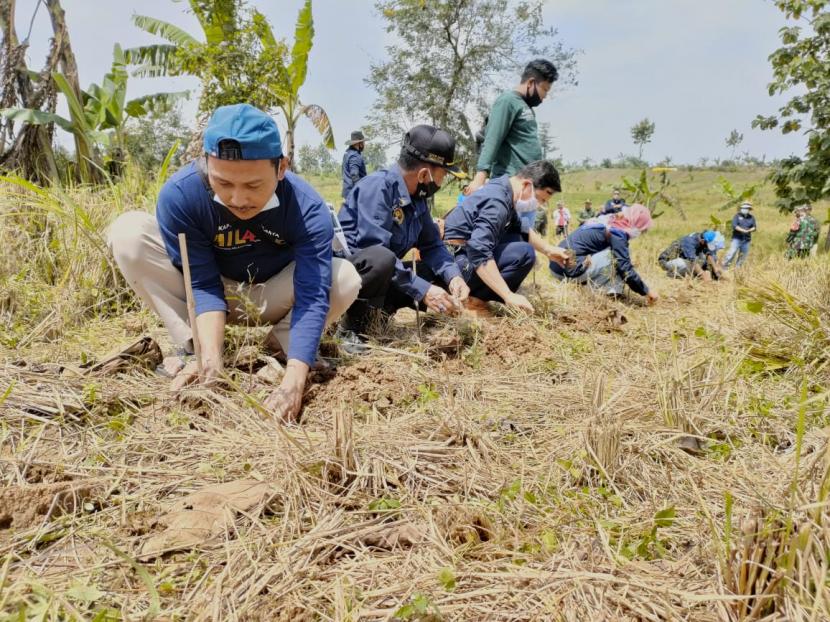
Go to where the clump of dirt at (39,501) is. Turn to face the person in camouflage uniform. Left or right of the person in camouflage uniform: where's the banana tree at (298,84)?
left

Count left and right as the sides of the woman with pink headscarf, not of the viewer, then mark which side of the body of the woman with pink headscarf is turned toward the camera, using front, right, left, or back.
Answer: right

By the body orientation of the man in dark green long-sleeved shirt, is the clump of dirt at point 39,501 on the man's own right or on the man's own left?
on the man's own right

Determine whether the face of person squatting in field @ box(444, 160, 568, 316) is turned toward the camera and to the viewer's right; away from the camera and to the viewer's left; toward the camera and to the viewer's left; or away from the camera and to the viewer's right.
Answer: toward the camera and to the viewer's right

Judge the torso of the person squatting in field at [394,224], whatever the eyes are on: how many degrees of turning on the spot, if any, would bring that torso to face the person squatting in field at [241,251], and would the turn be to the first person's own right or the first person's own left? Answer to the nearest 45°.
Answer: approximately 90° to the first person's own right

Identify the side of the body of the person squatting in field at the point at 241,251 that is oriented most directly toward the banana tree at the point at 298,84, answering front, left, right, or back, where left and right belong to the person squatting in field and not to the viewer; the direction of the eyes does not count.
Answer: back

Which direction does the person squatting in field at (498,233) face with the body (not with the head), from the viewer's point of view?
to the viewer's right
